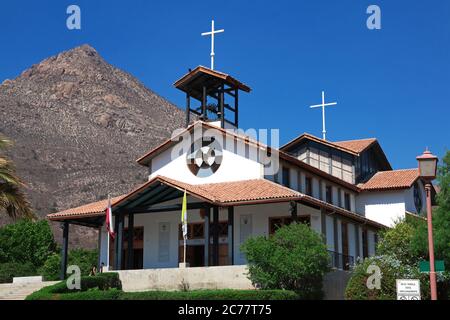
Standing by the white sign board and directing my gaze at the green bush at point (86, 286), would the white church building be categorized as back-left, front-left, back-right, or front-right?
front-right

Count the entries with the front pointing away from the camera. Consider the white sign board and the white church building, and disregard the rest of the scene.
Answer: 0

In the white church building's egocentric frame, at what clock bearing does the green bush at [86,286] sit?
The green bush is roughly at 12 o'clock from the white church building.

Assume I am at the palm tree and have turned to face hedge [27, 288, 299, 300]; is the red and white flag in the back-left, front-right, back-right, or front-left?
front-left

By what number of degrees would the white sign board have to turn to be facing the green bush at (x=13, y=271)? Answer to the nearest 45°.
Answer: approximately 135° to its right

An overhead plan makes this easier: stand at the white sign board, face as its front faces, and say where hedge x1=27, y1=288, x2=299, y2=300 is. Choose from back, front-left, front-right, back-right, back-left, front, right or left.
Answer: back-right

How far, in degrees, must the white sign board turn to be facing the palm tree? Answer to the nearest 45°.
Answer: approximately 90° to its right

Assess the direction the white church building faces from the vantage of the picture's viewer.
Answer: facing the viewer and to the left of the viewer

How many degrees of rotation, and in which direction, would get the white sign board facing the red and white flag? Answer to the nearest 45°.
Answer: approximately 135° to its right

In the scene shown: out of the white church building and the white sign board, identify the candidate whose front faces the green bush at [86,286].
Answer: the white church building

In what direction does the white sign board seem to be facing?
toward the camera

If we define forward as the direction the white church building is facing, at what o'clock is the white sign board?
The white sign board is roughly at 10 o'clock from the white church building.
